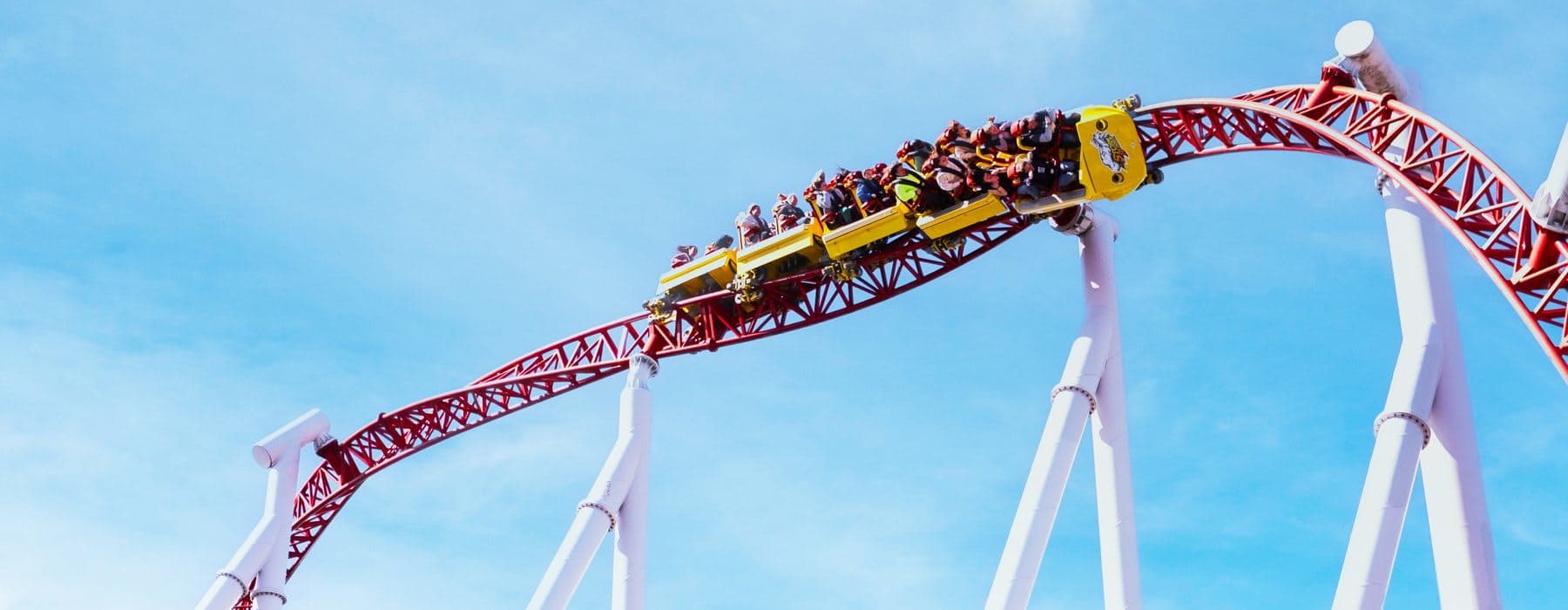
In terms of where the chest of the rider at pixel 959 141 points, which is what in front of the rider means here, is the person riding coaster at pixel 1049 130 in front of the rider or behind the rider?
in front

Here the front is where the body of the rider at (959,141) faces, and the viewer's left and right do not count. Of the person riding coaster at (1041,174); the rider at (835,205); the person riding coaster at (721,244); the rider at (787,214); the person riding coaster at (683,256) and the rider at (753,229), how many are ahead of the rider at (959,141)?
1

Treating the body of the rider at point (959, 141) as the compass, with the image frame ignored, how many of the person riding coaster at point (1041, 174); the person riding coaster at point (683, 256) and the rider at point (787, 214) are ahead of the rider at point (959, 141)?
1

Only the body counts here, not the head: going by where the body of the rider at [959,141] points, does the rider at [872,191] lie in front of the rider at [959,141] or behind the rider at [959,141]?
behind

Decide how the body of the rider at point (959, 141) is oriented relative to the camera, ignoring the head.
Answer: to the viewer's right

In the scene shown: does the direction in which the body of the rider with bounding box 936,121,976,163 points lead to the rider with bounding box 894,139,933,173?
no

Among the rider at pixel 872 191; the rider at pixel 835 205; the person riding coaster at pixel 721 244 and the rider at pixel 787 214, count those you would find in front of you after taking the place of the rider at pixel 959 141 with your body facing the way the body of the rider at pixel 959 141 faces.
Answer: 0

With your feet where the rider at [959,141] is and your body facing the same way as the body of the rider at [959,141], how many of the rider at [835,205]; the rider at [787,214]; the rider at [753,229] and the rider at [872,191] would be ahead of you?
0

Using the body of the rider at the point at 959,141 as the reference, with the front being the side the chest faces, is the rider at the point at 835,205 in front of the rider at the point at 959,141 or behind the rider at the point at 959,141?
behind

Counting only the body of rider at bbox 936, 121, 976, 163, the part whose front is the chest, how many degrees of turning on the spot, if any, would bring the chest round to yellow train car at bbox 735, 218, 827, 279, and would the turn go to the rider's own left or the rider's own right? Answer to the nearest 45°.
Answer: approximately 135° to the rider's own left

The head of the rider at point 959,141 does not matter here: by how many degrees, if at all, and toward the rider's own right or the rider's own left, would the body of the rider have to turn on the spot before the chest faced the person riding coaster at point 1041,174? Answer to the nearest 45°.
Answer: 0° — they already face them
